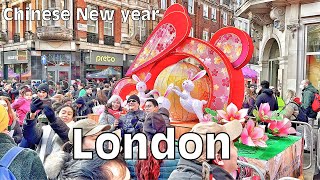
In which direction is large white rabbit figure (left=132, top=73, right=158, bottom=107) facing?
toward the camera

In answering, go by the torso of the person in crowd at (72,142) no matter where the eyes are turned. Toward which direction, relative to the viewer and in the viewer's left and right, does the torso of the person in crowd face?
facing to the right of the viewer

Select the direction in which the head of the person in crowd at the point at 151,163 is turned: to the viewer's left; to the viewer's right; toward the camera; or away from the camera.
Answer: away from the camera

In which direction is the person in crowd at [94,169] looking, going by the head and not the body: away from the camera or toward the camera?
away from the camera

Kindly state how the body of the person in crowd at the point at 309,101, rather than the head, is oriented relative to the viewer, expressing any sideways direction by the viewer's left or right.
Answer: facing to the left of the viewer

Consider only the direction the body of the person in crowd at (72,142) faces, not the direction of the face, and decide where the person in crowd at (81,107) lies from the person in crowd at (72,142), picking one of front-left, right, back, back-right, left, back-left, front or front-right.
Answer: left

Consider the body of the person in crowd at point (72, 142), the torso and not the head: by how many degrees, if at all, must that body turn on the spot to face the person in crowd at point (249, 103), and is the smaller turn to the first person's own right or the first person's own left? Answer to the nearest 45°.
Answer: approximately 45° to the first person's own left

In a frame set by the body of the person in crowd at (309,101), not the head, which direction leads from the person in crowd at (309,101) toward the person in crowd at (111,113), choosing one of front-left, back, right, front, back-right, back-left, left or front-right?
front-left

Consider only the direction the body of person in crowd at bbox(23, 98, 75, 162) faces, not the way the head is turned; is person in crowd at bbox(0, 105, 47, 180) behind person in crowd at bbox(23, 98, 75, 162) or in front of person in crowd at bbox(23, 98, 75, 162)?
in front
